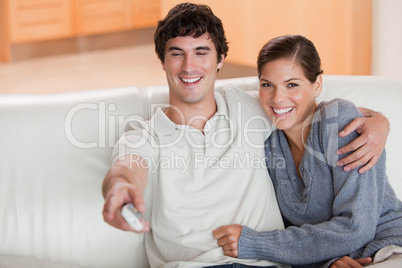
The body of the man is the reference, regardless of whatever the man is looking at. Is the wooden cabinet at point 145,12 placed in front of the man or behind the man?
behind

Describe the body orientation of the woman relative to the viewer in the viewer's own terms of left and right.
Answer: facing the viewer and to the left of the viewer

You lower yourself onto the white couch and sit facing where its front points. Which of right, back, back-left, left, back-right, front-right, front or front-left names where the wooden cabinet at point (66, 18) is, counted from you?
back

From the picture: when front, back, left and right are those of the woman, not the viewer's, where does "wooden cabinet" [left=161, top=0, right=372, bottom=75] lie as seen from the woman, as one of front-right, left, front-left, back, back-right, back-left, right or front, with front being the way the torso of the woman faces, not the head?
back-right

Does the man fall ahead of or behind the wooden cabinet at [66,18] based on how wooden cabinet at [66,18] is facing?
ahead

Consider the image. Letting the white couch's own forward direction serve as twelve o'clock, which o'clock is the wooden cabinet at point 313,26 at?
The wooden cabinet is roughly at 7 o'clock from the white couch.

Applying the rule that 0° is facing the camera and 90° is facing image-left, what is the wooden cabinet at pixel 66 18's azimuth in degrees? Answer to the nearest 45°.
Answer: approximately 315°

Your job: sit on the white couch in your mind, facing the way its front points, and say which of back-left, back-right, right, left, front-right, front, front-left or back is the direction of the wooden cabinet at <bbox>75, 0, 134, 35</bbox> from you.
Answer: back

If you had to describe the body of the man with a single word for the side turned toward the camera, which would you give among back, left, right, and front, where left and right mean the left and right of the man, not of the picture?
front

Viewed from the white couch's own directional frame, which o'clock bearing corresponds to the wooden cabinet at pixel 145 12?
The wooden cabinet is roughly at 6 o'clock from the white couch.

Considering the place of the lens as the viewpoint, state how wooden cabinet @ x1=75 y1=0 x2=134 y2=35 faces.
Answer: facing the viewer and to the right of the viewer

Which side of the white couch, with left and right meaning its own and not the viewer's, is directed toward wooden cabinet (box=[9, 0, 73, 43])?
back

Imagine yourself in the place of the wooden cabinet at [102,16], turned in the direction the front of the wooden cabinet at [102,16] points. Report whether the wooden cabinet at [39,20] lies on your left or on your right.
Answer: on your right

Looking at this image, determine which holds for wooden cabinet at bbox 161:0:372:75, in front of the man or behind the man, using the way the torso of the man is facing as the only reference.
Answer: behind
